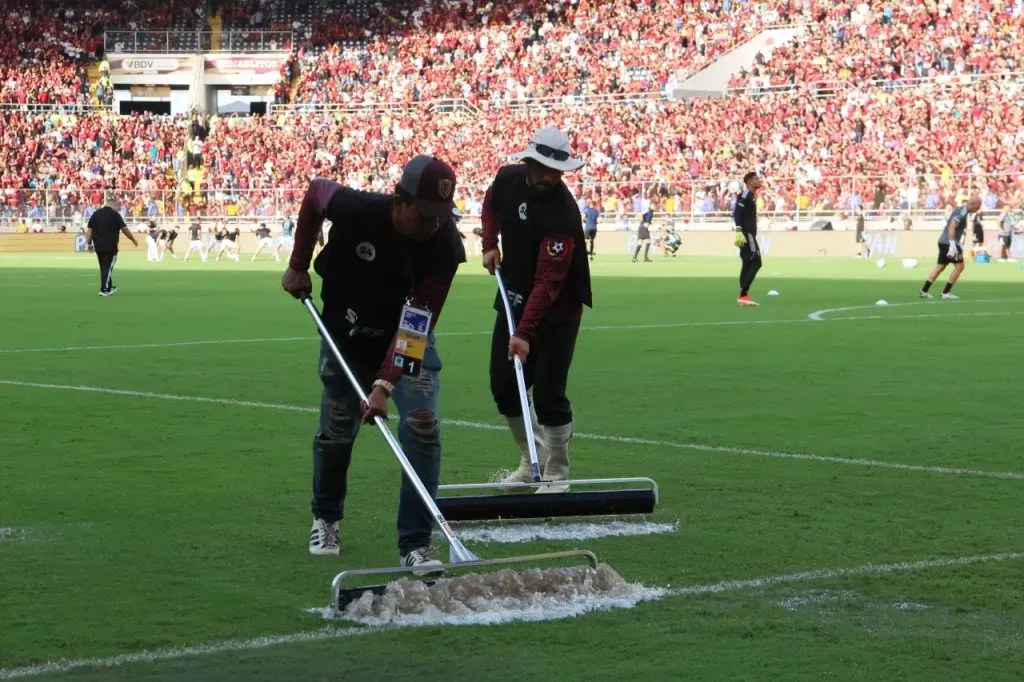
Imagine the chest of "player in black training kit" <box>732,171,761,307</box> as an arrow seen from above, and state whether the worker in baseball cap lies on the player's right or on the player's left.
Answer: on the player's right

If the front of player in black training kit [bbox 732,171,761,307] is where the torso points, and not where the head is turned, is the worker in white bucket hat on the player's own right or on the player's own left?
on the player's own right
